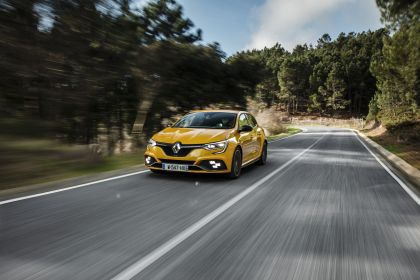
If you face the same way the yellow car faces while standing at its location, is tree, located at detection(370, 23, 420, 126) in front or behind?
behind

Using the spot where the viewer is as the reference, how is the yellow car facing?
facing the viewer and to the left of the viewer
